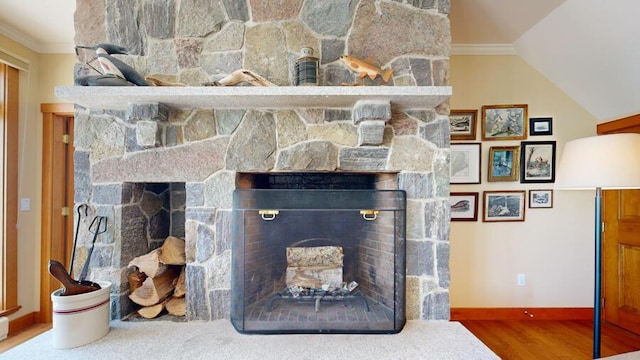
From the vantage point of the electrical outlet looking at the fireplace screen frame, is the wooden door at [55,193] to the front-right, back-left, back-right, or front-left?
front-right

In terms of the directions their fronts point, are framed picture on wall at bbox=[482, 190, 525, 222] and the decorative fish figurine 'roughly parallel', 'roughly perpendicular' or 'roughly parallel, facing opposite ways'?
roughly perpendicular

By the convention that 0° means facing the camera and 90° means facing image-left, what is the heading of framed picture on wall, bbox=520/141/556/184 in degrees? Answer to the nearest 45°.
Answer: approximately 0°

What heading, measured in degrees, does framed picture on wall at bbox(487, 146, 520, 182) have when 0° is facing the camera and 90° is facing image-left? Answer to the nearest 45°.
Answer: approximately 0°

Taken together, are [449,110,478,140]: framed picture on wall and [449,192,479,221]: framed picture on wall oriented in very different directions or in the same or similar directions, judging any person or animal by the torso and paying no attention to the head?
same or similar directions

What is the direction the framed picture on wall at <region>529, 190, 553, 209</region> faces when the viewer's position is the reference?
facing the viewer

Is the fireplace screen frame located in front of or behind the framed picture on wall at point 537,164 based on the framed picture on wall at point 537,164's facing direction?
in front

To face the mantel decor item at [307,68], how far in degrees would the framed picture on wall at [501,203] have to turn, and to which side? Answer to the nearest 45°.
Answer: approximately 45° to its right

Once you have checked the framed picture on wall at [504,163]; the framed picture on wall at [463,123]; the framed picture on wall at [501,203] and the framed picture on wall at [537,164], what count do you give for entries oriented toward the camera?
4

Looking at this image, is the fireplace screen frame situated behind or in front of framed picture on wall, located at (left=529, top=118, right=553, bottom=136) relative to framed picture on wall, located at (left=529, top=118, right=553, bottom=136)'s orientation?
in front

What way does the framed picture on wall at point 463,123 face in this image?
toward the camera
